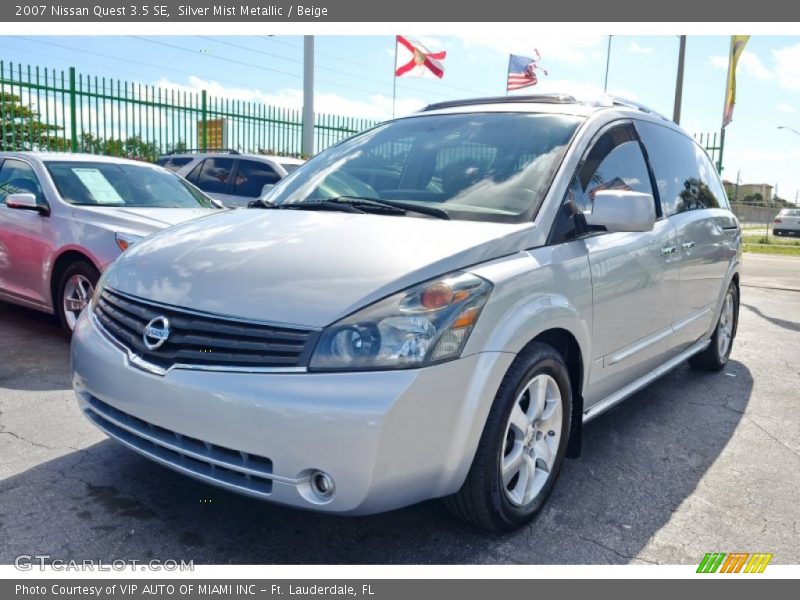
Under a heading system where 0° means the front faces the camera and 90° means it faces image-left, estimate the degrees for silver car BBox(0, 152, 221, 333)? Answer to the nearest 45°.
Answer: approximately 315°

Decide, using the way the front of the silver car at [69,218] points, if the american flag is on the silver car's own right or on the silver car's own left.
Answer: on the silver car's own left

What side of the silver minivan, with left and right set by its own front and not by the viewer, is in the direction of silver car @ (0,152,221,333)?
right

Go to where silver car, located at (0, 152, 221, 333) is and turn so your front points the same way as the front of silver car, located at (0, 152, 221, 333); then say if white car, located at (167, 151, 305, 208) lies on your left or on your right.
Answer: on your left

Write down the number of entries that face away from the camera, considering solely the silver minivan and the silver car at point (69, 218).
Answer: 0

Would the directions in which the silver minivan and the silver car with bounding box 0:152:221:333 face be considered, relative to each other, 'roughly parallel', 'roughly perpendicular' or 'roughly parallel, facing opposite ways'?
roughly perpendicular

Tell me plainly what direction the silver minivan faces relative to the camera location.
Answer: facing the viewer and to the left of the viewer

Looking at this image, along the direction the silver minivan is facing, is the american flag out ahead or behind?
behind

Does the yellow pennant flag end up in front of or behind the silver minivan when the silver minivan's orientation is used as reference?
behind

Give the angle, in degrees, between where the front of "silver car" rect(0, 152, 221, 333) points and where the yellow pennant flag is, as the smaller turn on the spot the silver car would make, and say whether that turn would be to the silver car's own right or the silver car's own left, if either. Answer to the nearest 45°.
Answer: approximately 90° to the silver car's own left
